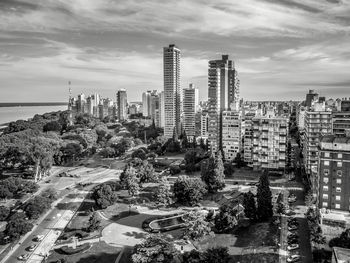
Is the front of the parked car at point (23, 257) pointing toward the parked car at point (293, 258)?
no

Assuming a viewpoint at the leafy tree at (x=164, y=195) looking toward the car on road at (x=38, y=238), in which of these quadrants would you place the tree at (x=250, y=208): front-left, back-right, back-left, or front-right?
back-left

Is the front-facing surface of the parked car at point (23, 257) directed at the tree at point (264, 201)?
no

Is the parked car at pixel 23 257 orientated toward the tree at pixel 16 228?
no

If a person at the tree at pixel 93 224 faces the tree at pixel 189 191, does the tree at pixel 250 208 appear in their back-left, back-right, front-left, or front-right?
front-right
